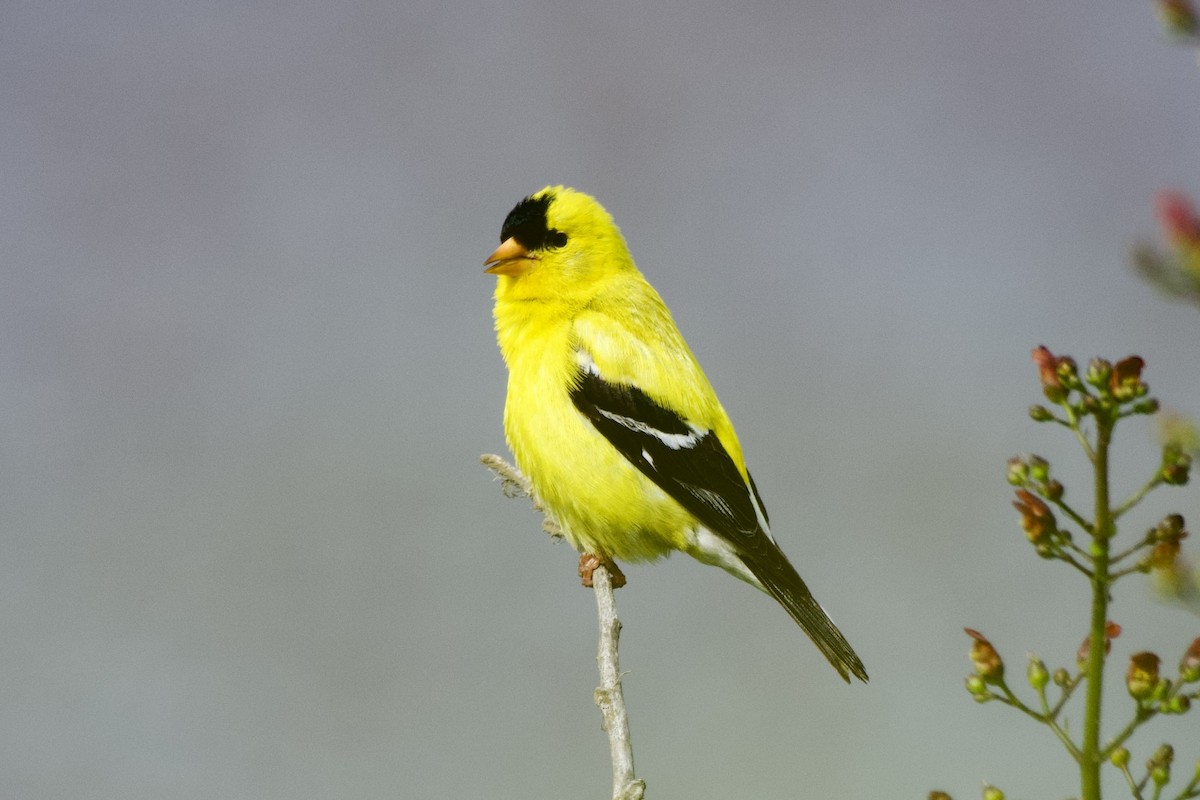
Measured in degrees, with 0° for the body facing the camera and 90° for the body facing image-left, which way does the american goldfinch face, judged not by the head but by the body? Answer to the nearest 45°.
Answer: approximately 90°
